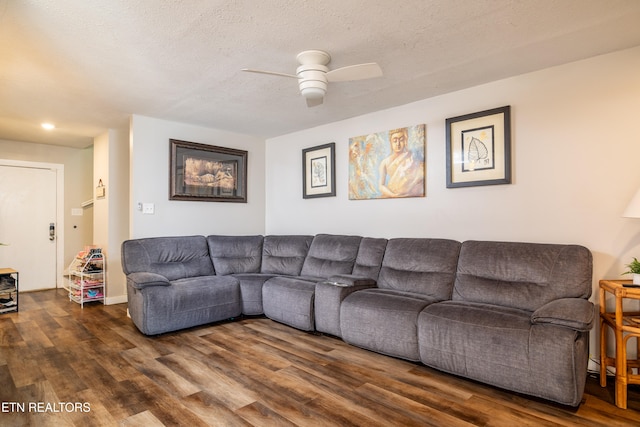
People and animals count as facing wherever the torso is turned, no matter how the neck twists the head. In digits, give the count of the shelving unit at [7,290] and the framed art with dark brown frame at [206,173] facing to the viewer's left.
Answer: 0

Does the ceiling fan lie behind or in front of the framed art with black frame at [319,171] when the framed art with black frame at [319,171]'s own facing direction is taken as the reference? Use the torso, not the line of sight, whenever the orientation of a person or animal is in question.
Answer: in front

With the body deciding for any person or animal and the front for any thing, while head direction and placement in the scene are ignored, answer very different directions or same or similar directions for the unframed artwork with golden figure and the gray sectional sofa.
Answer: same or similar directions

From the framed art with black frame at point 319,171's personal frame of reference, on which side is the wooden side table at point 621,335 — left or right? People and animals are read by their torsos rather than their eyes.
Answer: on its left

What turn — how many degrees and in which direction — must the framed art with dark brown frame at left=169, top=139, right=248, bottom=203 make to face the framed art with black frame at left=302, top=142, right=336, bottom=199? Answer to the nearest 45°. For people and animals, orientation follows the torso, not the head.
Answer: approximately 45° to its left

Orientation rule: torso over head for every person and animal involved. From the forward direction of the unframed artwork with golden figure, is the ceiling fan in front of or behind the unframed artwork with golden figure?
in front

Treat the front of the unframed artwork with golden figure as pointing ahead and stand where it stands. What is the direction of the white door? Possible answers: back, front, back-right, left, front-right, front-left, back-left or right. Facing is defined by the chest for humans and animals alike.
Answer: front-right

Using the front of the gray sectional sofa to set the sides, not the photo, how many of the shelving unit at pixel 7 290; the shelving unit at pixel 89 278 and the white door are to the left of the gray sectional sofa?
0

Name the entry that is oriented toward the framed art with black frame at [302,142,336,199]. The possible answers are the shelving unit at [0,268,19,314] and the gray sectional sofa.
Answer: the shelving unit

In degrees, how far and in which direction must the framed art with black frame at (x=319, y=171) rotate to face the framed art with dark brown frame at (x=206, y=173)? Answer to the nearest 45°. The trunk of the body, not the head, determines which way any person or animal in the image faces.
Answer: approximately 45° to its right

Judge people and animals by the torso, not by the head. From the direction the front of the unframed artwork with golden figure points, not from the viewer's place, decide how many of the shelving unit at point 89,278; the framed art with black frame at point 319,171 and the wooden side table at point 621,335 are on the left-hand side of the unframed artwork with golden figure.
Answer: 1

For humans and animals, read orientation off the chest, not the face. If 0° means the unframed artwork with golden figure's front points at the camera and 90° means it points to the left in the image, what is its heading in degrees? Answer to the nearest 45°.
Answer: approximately 45°

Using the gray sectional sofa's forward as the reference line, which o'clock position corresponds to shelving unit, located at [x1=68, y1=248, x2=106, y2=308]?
The shelving unit is roughly at 2 o'clock from the gray sectional sofa.

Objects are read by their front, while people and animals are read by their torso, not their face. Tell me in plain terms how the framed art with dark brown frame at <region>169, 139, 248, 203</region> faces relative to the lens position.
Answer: facing the viewer and to the right of the viewer

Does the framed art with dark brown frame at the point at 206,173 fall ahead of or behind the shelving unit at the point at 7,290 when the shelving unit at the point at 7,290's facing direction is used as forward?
ahead

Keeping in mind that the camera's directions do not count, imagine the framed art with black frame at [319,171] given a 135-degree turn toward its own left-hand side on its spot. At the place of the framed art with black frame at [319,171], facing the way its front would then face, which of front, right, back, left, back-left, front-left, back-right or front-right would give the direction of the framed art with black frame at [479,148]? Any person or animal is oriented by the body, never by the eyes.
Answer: front-right

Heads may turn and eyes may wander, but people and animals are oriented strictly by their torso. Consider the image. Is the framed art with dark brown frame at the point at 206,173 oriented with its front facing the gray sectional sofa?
yes

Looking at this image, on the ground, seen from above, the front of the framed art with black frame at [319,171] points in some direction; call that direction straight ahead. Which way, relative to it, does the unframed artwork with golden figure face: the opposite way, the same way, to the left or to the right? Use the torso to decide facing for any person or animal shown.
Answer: the same way

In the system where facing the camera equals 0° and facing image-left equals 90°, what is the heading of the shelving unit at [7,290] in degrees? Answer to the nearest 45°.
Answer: approximately 315°
